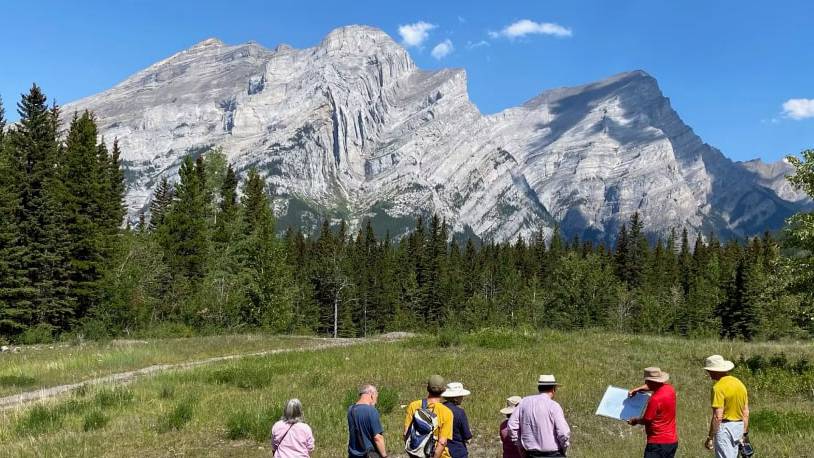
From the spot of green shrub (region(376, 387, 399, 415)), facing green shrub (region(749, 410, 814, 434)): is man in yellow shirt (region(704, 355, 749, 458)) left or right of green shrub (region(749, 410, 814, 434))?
right

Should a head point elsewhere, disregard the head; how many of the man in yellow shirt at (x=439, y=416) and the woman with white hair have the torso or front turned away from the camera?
2

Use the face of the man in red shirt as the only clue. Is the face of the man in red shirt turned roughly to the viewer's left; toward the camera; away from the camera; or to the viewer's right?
to the viewer's left

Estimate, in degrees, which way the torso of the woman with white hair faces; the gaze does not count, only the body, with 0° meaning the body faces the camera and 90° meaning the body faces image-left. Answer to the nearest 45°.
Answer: approximately 180°

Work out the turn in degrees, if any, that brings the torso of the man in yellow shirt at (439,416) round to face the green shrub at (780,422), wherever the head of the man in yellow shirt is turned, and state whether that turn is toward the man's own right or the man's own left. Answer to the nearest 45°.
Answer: approximately 45° to the man's own right

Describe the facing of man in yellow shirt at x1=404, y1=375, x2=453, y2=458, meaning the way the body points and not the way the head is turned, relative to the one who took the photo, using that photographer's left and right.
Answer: facing away from the viewer

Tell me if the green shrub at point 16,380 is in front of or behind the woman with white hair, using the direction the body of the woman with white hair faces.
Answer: in front

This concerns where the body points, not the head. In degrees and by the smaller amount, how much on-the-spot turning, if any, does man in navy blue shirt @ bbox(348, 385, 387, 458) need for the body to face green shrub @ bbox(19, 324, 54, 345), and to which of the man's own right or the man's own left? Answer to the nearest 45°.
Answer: approximately 90° to the man's own left

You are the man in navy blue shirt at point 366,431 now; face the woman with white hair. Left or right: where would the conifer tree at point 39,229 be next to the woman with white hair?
right

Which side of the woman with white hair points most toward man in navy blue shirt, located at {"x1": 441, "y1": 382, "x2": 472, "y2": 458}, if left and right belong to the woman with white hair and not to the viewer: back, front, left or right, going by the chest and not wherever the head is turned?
right

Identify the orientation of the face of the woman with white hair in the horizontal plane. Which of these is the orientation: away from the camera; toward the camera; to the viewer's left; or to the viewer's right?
away from the camera

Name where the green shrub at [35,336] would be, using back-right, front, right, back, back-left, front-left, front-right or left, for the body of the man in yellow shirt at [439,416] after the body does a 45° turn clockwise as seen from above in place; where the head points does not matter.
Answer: left
